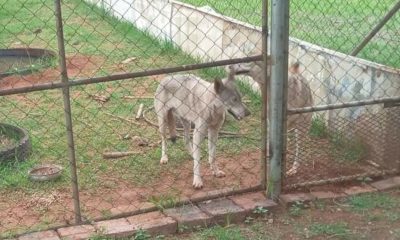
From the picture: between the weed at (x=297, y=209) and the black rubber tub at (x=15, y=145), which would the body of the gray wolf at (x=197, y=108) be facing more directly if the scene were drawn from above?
the weed

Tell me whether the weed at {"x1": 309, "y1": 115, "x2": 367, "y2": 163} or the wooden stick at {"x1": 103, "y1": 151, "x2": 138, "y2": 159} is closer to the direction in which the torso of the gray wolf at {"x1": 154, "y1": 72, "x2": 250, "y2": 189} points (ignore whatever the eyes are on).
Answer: the weed

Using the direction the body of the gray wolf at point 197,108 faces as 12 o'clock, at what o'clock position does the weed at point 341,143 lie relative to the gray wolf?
The weed is roughly at 10 o'clock from the gray wolf.

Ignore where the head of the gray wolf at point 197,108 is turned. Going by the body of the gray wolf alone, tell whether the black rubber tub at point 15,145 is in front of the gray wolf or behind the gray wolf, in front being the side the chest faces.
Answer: behind

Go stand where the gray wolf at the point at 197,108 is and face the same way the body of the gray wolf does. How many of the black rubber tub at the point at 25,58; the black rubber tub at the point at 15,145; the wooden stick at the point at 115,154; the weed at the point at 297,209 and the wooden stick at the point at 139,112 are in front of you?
1

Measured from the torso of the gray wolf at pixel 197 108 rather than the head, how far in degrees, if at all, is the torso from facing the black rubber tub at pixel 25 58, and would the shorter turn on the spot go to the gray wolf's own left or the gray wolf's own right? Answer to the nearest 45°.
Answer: approximately 180°

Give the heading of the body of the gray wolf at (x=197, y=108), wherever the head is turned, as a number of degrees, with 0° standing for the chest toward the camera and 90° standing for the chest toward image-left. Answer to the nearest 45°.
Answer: approximately 315°

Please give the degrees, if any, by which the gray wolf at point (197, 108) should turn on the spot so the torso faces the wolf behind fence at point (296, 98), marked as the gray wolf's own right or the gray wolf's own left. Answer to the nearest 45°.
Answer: approximately 45° to the gray wolf's own left

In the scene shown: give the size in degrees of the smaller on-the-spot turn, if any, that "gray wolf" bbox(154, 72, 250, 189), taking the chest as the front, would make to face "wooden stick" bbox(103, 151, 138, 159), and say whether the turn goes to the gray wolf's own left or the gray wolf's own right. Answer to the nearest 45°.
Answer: approximately 180°

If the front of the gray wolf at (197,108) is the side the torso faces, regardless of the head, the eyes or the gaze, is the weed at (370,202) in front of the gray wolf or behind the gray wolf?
in front

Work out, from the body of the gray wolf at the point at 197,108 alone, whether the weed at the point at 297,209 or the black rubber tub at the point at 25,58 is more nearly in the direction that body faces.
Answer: the weed

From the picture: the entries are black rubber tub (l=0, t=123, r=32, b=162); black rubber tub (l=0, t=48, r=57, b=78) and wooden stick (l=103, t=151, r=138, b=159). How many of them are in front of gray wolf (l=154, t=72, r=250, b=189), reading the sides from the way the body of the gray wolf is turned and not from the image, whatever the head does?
0
